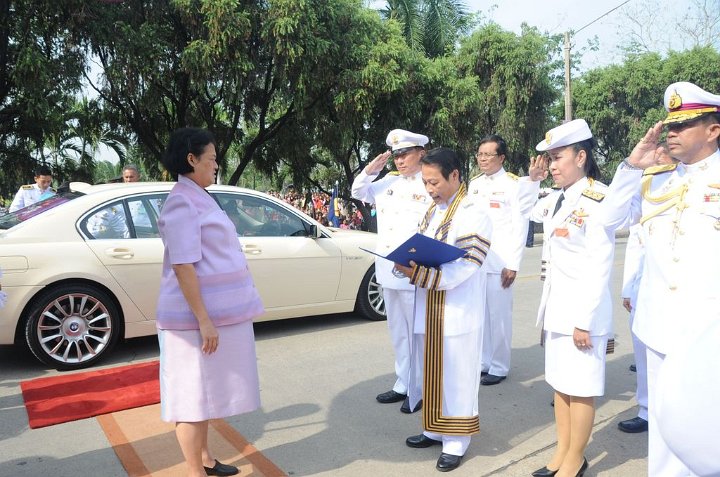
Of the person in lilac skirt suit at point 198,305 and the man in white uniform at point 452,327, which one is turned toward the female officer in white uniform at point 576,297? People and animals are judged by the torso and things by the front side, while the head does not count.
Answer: the person in lilac skirt suit

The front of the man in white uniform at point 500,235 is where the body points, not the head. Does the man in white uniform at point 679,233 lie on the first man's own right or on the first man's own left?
on the first man's own left

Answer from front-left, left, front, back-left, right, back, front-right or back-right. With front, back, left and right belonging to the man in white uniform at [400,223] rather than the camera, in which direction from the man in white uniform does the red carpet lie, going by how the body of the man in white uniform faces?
front-right

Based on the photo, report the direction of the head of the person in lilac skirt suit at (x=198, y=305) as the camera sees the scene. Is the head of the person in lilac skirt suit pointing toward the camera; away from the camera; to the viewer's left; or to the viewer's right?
to the viewer's right

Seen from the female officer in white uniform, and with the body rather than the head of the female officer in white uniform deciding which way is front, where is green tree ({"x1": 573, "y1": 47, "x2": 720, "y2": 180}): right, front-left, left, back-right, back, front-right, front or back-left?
back-right

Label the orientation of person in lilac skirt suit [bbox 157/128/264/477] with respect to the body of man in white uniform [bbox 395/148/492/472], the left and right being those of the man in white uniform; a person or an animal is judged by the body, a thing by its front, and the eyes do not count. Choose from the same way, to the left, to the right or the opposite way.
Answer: the opposite way

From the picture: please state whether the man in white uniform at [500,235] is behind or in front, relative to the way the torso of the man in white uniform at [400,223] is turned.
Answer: behind

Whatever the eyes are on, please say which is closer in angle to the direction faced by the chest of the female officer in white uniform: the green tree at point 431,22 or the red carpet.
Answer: the red carpet

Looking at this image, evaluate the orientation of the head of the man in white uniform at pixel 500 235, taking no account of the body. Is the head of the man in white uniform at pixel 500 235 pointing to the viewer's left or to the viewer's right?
to the viewer's left

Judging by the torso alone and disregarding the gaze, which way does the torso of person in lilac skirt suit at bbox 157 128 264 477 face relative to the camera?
to the viewer's right

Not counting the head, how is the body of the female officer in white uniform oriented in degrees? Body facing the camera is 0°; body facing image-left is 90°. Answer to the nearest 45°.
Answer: approximately 45°
